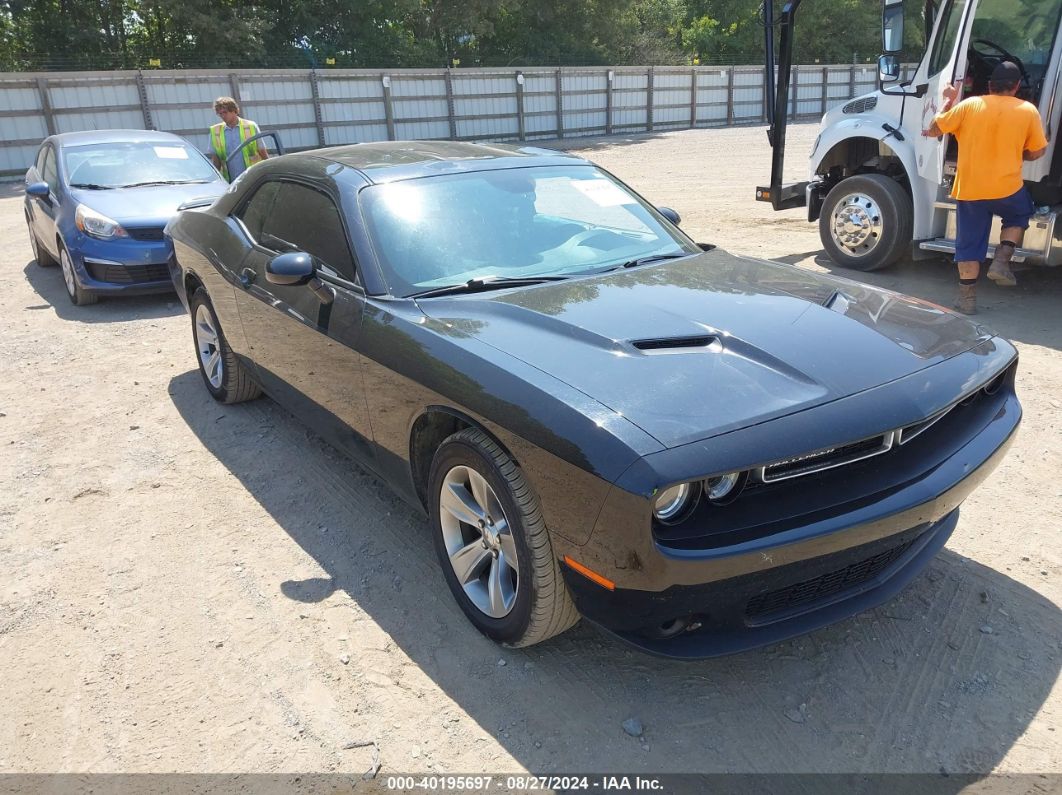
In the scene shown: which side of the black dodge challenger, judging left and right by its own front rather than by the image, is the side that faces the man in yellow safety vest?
back

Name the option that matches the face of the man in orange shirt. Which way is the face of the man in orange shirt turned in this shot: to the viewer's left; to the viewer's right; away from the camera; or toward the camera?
away from the camera

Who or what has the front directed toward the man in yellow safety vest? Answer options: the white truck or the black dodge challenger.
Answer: the white truck

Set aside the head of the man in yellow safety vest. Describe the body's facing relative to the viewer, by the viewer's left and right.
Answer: facing the viewer

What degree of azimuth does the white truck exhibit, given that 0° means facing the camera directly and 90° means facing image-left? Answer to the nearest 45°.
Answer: approximately 90°

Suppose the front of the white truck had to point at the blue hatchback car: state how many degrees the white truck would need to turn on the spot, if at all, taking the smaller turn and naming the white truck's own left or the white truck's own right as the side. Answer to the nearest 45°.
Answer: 0° — it already faces it

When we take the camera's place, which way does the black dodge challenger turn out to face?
facing the viewer and to the right of the viewer

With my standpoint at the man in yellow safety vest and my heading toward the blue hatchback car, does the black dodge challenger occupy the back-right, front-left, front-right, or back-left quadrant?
front-left

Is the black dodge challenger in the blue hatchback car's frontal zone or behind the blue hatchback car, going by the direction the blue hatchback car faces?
frontal zone

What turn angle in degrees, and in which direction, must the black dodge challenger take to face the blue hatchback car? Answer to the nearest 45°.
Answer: approximately 180°

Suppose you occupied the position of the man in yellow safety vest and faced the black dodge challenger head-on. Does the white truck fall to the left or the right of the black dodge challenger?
left

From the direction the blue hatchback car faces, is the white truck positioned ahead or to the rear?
ahead
